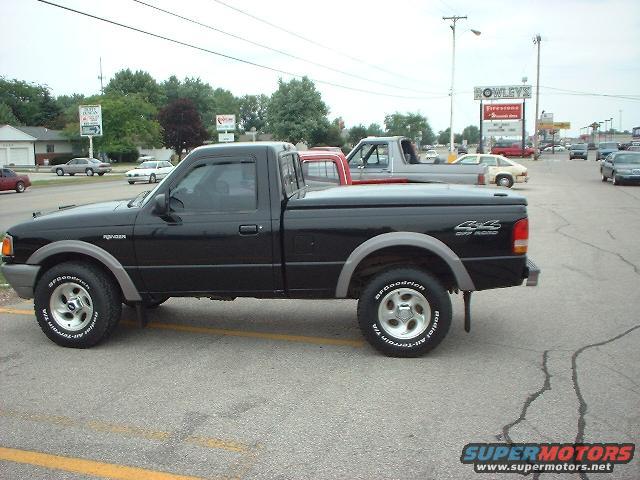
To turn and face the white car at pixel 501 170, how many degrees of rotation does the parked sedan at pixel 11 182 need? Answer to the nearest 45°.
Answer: approximately 135° to its left

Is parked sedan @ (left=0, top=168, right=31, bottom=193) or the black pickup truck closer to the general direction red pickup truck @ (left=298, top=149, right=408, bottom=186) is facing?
the parked sedan

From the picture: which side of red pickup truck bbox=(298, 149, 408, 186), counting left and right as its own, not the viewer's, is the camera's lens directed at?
left

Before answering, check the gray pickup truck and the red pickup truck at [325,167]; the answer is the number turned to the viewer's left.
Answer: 2

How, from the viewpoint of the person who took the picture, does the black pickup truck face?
facing to the left of the viewer

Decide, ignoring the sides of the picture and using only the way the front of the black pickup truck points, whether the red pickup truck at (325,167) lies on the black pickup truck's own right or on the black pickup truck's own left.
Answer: on the black pickup truck's own right

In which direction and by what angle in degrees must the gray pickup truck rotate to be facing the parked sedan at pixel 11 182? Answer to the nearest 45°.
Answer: approximately 45° to its right

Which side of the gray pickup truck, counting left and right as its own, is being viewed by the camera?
left

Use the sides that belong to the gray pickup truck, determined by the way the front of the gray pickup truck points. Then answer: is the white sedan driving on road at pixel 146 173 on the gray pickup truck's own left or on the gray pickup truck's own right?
on the gray pickup truck's own right

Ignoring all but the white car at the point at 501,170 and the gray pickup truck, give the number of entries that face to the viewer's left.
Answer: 2

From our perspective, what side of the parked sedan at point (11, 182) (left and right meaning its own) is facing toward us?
left
